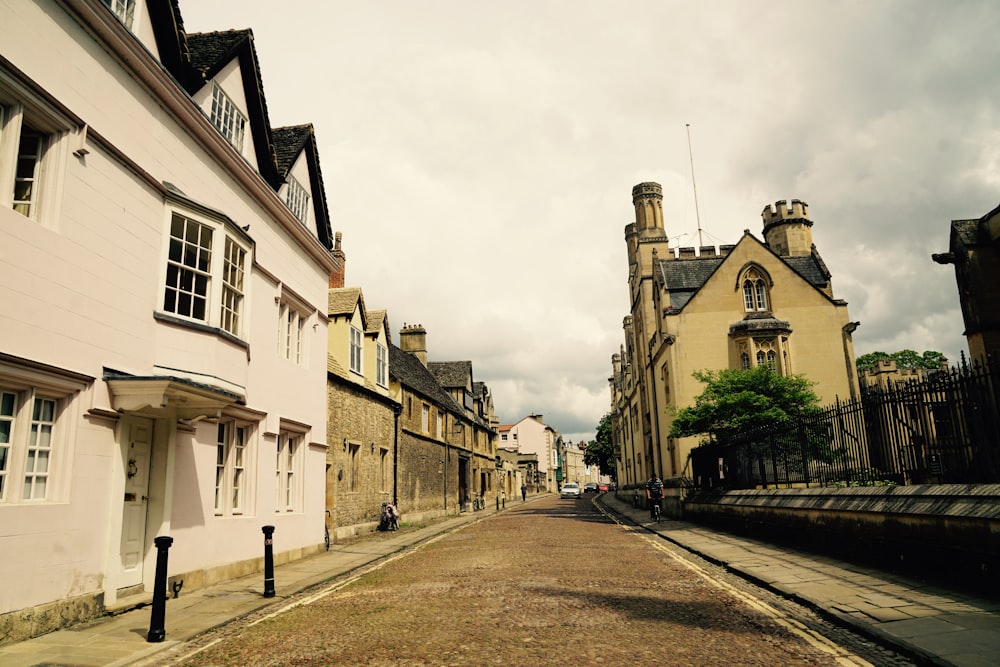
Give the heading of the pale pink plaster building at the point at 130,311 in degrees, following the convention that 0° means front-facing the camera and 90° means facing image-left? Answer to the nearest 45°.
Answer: approximately 315°

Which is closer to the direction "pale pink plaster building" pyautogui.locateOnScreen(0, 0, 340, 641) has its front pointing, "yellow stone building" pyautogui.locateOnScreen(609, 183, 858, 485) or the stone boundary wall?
the stone boundary wall

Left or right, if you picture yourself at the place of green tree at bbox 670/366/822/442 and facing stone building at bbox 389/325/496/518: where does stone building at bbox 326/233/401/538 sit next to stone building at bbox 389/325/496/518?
left

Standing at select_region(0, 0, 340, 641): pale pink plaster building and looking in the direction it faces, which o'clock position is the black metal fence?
The black metal fence is roughly at 11 o'clock from the pale pink plaster building.

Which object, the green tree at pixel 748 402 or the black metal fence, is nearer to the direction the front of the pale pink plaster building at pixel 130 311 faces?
the black metal fence

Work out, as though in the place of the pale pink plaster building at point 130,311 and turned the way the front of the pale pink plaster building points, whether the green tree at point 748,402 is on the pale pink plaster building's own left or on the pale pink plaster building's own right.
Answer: on the pale pink plaster building's own left

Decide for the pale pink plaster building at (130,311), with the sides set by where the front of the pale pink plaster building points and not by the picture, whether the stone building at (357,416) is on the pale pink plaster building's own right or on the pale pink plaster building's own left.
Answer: on the pale pink plaster building's own left

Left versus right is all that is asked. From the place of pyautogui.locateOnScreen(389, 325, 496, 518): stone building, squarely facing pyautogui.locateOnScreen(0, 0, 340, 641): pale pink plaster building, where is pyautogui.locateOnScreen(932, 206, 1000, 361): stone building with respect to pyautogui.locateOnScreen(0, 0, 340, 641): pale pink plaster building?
left
